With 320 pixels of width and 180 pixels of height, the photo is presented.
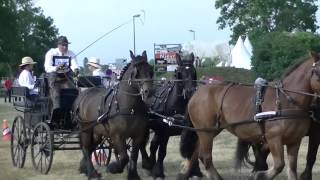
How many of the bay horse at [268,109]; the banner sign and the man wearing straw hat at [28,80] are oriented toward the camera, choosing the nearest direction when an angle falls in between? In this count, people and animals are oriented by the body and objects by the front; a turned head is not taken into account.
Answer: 1

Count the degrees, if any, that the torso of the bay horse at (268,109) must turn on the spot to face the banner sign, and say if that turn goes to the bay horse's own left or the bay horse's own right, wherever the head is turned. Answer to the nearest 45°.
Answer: approximately 90° to the bay horse's own left

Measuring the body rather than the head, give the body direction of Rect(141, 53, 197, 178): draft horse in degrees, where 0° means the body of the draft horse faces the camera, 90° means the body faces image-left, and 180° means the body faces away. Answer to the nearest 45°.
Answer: approximately 315°

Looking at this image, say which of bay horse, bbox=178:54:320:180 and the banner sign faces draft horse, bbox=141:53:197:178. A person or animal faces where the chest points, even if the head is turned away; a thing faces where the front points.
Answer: the banner sign

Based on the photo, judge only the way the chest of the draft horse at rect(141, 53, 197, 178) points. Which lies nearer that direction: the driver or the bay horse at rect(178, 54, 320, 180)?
the bay horse

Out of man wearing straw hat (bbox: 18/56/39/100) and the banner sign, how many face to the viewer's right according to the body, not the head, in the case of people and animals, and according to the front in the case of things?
1

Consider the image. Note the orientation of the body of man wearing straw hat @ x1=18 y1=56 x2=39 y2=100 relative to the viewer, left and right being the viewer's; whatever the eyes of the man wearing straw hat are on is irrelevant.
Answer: facing to the right of the viewer

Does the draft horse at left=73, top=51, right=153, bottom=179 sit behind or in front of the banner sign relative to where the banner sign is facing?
in front

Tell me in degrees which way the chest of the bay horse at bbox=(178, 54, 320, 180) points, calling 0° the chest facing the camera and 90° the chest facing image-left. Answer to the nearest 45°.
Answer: approximately 270°

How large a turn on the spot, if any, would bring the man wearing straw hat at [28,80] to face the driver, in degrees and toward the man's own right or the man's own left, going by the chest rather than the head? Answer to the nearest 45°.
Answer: approximately 45° to the man's own right

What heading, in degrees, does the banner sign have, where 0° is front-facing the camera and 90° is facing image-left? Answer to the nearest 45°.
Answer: approximately 0°

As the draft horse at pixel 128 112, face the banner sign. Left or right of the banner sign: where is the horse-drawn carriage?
left

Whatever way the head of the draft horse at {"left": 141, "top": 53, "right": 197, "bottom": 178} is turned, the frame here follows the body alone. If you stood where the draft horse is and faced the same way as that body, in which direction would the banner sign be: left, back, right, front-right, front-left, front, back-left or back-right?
back-left

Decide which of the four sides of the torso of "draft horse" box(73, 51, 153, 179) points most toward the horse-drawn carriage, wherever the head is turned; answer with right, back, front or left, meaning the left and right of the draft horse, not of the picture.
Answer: back

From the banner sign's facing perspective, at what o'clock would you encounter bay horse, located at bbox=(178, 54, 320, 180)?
The bay horse is roughly at 12 o'clock from the banner sign.
